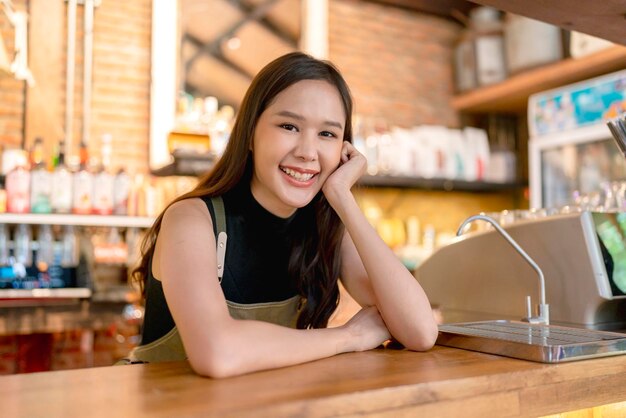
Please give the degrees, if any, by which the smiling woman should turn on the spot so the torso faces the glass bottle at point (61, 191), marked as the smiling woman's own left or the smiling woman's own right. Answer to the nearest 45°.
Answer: approximately 180°

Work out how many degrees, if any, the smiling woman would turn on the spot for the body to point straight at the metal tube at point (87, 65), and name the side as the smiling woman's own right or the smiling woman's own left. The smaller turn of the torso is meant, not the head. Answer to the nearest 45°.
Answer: approximately 180°

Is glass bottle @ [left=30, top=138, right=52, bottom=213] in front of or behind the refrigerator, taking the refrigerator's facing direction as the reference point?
in front

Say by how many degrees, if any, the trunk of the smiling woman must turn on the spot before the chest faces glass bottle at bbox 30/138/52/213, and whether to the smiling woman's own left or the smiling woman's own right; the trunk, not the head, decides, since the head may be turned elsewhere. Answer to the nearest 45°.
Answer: approximately 180°

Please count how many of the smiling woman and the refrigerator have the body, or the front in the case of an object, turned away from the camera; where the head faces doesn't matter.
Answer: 0

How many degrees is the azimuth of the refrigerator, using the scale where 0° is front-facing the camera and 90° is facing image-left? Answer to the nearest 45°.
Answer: approximately 45°

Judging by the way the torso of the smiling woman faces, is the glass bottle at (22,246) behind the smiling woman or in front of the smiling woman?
behind

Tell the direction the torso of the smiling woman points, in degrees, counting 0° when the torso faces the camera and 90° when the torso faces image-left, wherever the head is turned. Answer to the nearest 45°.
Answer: approximately 315°
